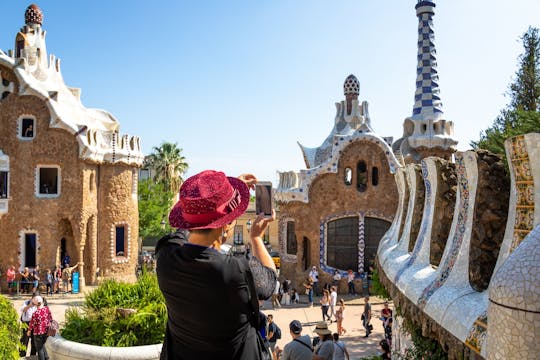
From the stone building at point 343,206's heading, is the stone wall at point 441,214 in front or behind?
in front

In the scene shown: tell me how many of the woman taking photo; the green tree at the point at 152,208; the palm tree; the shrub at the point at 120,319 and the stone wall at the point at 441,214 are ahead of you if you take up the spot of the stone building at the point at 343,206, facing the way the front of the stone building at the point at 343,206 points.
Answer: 3

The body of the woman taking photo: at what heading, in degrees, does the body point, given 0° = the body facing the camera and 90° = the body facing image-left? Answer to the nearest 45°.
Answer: approximately 225°

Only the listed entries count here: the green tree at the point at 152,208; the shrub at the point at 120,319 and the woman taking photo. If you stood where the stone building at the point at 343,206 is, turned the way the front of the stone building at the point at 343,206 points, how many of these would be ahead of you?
2

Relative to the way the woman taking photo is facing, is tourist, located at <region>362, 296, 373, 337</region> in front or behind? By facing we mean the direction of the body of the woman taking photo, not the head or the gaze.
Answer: in front

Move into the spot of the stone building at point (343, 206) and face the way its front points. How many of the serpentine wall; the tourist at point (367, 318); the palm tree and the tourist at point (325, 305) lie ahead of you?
3

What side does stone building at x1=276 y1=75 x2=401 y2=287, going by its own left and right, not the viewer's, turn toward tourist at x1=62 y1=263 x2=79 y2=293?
right

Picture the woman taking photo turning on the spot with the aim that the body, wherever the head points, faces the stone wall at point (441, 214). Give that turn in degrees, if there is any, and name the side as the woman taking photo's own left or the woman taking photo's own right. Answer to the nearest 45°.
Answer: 0° — they already face it

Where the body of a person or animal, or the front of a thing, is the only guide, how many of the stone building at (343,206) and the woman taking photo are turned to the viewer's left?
0

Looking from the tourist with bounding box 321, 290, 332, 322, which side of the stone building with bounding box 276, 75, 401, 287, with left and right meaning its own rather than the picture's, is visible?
front

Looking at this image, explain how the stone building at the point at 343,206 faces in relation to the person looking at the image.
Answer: facing the viewer
